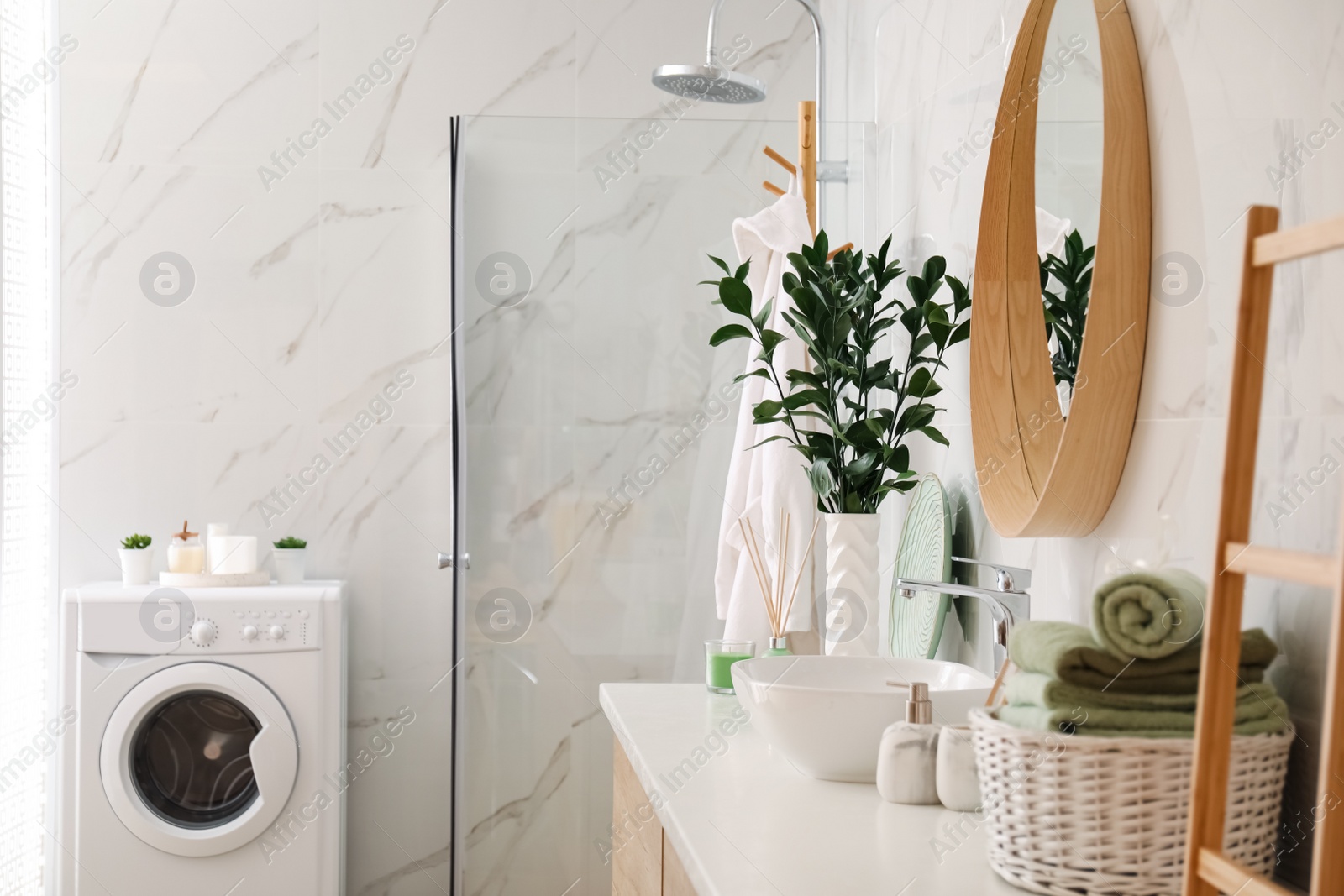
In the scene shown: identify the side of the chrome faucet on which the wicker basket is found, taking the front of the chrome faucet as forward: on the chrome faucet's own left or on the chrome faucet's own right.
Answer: on the chrome faucet's own left

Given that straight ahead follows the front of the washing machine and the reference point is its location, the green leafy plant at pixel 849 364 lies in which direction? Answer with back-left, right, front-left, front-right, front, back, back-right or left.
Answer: front-left

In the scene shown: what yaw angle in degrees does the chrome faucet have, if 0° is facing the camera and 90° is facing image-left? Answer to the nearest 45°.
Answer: approximately 90°

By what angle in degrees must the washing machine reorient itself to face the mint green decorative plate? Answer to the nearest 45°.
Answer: approximately 45° to its left

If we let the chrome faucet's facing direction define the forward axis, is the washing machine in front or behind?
in front

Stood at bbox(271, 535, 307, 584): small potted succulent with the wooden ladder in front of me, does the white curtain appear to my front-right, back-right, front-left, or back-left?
back-right

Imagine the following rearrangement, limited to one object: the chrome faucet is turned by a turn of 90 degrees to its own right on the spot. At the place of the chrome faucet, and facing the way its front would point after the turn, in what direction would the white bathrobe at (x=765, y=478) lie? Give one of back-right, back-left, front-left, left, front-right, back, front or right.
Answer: front-left

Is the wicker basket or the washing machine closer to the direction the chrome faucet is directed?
the washing machine

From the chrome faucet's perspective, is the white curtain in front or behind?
in front

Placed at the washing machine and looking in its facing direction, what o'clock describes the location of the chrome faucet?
The chrome faucet is roughly at 11 o'clock from the washing machine.

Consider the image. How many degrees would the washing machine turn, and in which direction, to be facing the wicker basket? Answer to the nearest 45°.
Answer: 0° — it already faces it

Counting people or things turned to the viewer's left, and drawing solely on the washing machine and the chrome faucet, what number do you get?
1

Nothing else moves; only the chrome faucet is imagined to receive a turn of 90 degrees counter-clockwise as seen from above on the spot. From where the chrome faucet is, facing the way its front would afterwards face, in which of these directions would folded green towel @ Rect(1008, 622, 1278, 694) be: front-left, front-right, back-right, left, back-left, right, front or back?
front

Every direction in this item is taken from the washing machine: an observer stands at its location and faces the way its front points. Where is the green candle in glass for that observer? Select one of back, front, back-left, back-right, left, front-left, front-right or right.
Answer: front-left

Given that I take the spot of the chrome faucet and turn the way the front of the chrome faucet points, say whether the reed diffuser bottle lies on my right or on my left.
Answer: on my right
